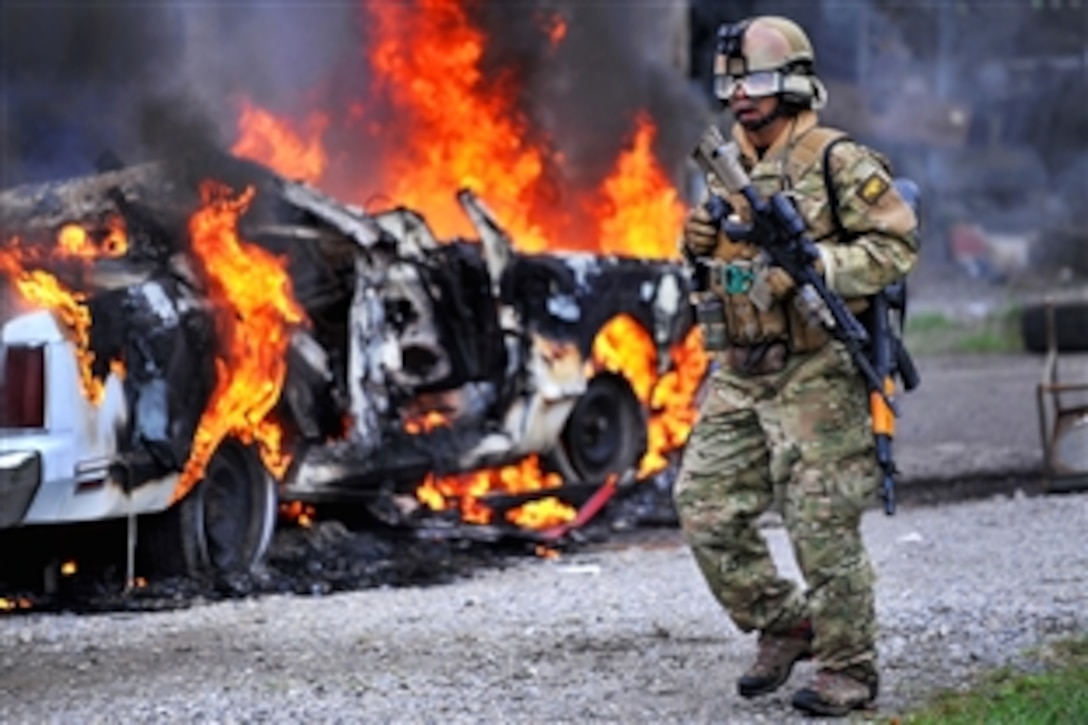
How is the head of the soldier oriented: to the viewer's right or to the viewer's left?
to the viewer's left

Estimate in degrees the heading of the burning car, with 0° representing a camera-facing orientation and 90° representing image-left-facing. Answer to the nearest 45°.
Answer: approximately 225°

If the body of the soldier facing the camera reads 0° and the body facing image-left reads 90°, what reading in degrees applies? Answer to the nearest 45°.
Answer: approximately 45°

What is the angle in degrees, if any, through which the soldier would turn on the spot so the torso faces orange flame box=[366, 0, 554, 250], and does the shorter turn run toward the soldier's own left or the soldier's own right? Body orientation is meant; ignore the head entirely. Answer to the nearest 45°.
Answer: approximately 135° to the soldier's own right
